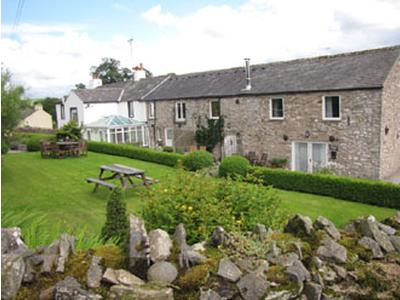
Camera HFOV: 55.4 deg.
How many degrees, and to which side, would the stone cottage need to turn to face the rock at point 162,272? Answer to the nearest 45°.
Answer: approximately 45° to its left

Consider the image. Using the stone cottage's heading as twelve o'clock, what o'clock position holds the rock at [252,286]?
The rock is roughly at 11 o'clock from the stone cottage.

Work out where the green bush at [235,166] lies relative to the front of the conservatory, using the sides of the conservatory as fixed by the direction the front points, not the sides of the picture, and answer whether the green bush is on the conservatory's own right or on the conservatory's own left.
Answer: on the conservatory's own left

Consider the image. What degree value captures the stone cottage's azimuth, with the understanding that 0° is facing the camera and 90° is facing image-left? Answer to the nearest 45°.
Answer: approximately 45°

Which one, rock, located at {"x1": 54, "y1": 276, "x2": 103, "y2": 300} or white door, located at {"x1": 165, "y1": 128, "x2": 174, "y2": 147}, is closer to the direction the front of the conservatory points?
the rock

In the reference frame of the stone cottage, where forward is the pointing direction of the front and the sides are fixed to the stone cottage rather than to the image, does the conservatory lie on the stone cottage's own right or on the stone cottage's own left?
on the stone cottage's own right

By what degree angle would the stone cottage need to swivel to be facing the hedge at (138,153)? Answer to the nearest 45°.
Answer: approximately 45° to its right

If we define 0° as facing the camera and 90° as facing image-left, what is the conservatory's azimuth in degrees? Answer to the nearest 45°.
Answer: approximately 45°

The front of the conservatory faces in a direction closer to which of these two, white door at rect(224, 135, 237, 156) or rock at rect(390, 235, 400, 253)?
the rock
